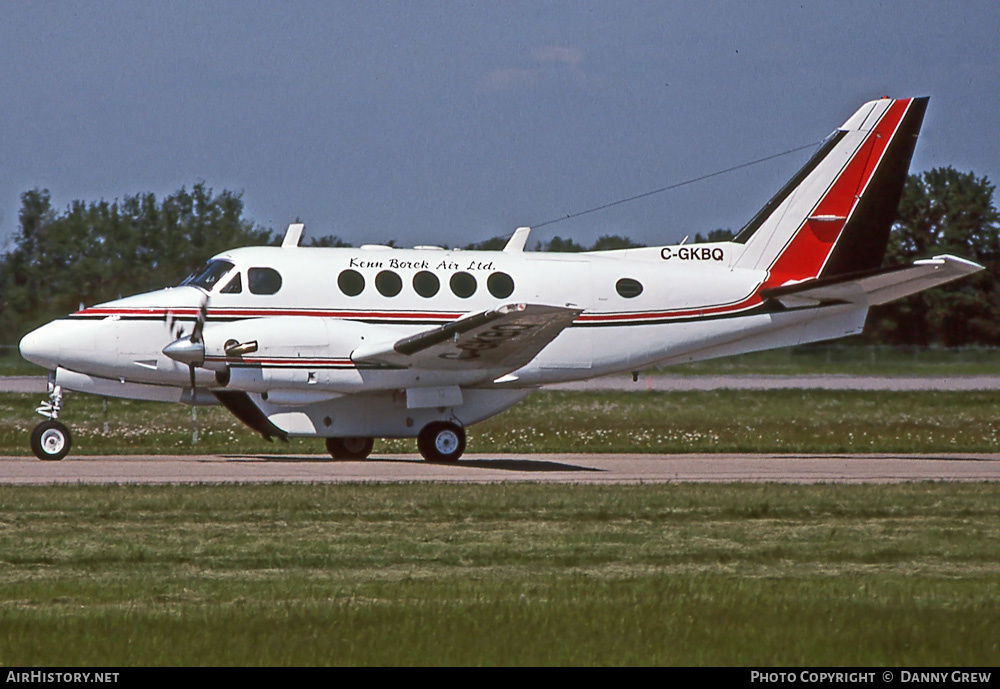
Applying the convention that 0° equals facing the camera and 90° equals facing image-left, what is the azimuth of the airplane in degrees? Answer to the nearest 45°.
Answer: approximately 90°
